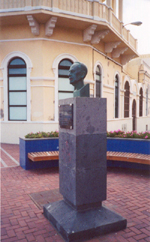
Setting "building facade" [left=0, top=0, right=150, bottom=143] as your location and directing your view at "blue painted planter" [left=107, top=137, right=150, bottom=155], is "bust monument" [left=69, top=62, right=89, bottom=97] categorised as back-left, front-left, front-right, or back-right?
front-right

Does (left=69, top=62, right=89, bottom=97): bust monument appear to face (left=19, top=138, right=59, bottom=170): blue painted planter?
no

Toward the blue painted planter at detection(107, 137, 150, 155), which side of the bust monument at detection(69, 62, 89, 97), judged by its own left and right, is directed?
back

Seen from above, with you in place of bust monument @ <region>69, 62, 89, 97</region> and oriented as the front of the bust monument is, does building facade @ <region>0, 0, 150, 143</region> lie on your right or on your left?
on your right
